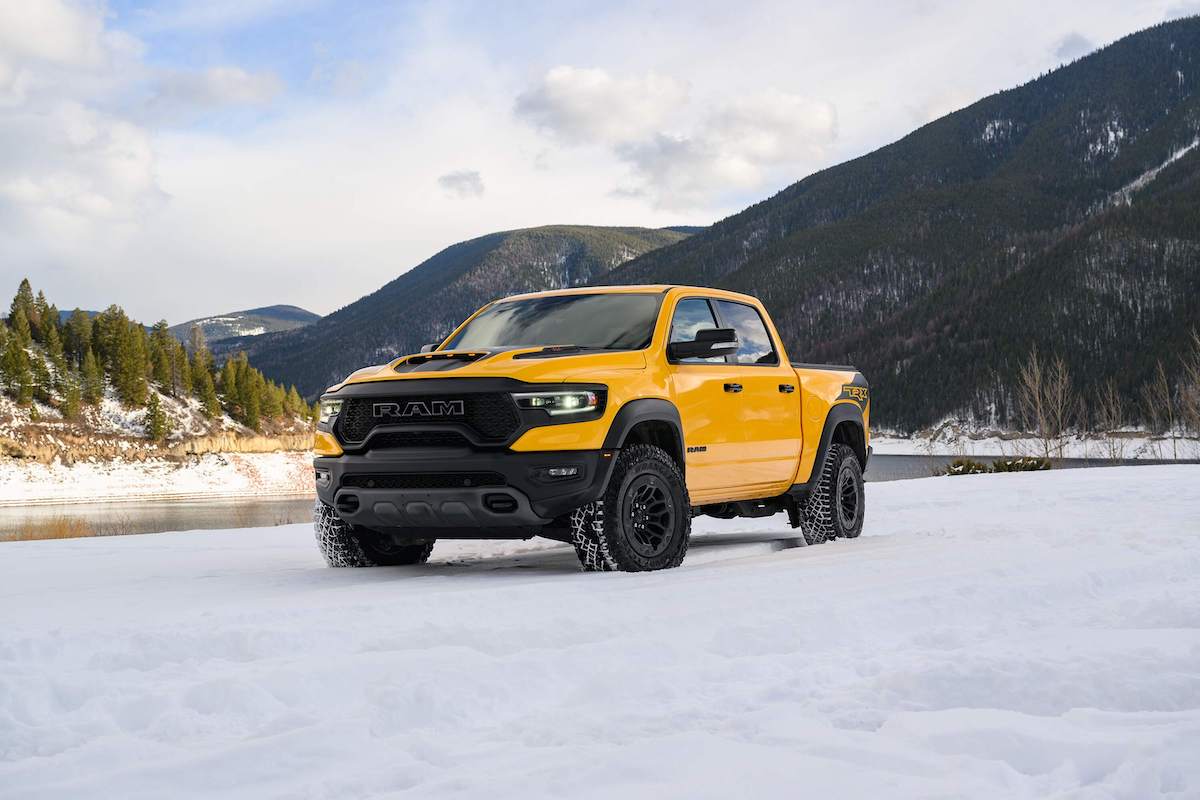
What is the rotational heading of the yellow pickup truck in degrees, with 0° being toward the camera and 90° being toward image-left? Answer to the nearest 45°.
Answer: approximately 45°
